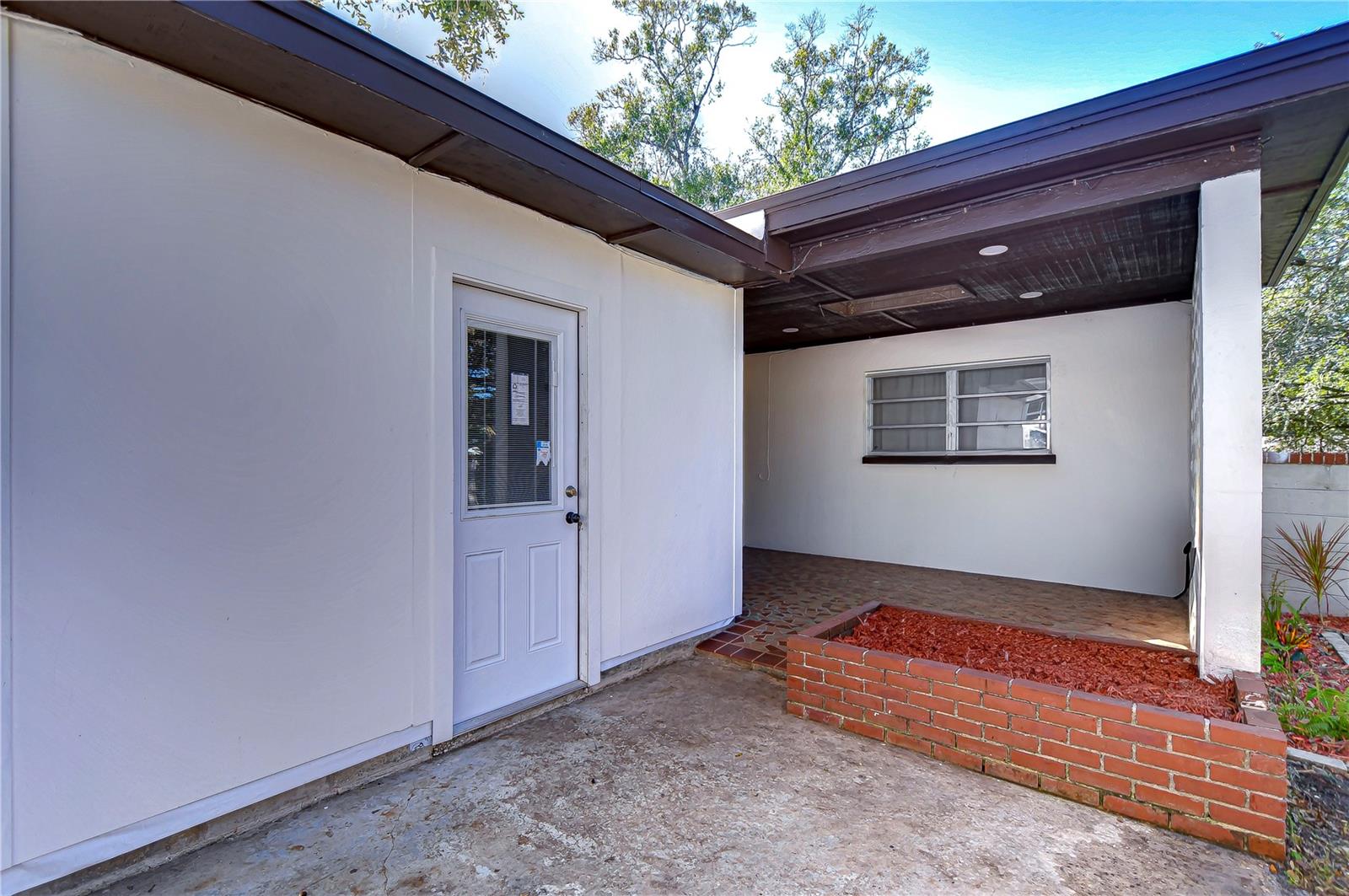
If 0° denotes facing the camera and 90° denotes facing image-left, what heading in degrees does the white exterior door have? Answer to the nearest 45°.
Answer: approximately 315°

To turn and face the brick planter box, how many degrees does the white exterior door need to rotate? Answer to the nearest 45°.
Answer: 0° — it already faces it

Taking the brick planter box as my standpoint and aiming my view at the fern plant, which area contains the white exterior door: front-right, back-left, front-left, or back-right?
back-left

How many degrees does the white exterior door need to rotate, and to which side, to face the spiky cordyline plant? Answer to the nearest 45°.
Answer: approximately 45° to its left

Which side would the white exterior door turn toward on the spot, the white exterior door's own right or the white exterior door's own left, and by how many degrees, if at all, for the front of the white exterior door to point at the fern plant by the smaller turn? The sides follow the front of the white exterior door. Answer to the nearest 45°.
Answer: approximately 45° to the white exterior door's own left
